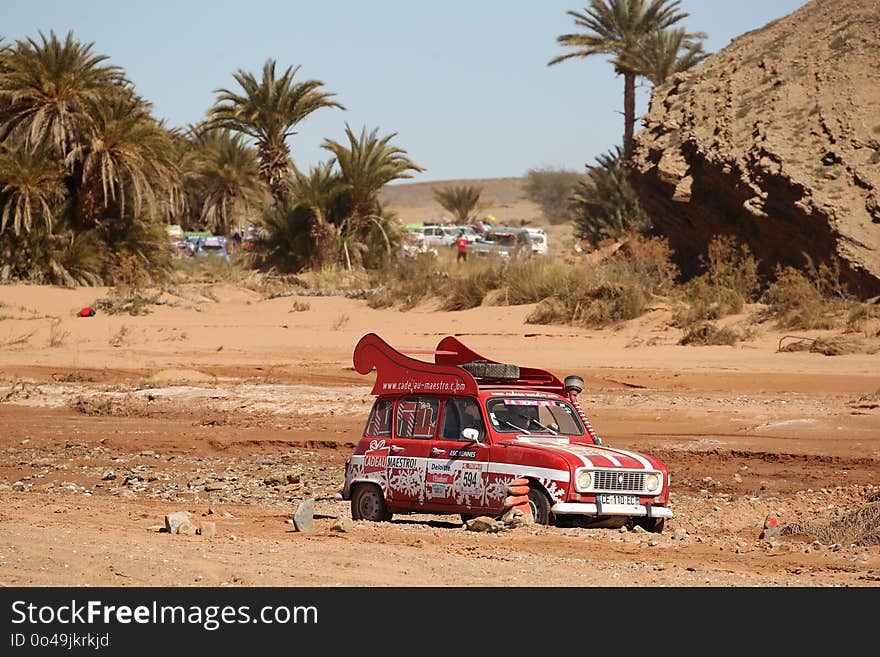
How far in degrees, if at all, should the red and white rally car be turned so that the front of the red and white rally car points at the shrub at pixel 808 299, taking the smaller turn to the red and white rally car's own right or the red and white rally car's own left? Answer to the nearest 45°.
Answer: approximately 90° to the red and white rally car's own left

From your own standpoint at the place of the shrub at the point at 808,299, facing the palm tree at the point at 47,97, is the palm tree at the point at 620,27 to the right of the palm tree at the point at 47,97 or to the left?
right

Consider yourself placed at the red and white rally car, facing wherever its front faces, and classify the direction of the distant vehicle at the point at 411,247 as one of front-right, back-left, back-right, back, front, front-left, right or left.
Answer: back-left

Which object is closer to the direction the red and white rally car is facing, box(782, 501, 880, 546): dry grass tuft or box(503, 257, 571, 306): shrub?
the dry grass tuft

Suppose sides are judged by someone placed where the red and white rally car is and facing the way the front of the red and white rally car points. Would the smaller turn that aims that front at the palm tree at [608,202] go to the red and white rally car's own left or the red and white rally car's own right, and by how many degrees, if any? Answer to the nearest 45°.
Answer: approximately 135° to the red and white rally car's own left

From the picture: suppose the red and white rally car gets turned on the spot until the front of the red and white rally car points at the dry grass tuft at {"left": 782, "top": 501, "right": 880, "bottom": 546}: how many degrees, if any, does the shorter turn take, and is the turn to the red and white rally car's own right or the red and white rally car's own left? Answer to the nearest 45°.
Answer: approximately 45° to the red and white rally car's own left

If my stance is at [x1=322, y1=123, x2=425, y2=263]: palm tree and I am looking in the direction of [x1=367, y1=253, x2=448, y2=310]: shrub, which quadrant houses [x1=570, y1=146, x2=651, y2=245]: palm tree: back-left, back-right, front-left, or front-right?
back-left

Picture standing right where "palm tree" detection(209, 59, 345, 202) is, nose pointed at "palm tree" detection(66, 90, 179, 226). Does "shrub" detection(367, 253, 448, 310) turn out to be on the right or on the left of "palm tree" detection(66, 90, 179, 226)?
left

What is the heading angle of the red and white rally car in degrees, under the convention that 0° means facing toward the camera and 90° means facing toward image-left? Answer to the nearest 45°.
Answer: approximately 315°

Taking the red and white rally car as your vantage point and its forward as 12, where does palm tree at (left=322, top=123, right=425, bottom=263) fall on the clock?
The palm tree is roughly at 7 o'clock from the red and white rally car.

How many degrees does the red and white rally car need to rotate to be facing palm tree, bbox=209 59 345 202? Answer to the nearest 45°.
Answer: approximately 135° to its left

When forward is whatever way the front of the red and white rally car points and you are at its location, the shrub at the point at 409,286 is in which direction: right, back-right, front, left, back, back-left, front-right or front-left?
back-left

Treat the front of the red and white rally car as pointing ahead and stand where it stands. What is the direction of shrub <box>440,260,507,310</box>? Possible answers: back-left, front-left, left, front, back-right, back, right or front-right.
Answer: back-left

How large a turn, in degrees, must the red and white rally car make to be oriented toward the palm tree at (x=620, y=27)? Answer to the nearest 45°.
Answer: approximately 135° to its left
